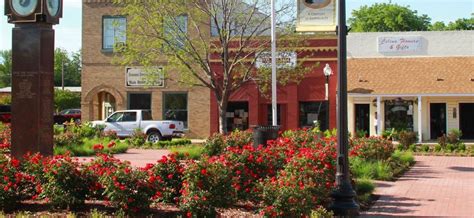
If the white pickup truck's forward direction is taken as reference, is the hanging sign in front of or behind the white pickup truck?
behind

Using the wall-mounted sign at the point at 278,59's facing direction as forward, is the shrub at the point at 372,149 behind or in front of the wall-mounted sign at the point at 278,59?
in front

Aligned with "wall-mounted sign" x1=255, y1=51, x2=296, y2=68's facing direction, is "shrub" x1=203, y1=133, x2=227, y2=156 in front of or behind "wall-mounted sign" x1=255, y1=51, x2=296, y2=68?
in front

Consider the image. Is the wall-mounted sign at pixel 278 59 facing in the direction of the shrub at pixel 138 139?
no

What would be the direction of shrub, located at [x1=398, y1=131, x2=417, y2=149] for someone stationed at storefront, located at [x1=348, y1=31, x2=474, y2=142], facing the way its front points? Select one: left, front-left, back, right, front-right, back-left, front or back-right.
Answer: front

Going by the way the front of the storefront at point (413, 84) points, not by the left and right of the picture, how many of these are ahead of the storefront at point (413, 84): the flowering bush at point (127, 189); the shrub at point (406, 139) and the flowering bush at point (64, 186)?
3

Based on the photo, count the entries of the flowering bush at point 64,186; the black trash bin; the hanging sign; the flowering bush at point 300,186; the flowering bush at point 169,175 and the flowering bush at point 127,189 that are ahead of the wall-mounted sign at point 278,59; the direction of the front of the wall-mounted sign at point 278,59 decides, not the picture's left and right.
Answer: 6

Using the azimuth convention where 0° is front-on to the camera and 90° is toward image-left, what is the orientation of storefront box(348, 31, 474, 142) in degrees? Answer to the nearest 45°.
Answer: approximately 0°

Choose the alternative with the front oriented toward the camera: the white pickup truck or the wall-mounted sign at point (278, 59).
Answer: the wall-mounted sign

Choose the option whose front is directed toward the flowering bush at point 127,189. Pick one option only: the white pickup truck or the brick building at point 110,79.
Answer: the brick building

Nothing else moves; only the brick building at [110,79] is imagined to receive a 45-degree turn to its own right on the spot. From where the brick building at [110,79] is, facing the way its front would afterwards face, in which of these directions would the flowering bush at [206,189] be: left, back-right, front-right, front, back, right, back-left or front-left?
front-left

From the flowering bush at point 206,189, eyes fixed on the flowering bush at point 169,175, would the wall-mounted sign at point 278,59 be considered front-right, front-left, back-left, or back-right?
front-right

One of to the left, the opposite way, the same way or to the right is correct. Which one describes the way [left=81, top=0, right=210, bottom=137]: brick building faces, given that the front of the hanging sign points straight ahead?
the same way

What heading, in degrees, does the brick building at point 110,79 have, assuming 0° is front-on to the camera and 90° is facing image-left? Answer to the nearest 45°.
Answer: approximately 0°

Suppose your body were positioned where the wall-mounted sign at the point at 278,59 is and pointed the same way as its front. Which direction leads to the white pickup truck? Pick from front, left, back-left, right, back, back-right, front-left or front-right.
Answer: right

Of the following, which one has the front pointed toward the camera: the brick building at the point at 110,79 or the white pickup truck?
the brick building

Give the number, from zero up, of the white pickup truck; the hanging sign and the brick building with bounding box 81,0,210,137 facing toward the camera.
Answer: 2

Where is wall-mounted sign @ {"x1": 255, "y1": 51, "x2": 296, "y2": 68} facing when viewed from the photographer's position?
facing the viewer
